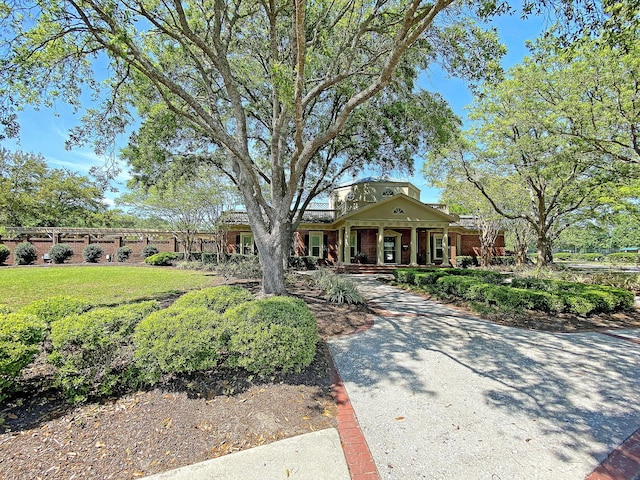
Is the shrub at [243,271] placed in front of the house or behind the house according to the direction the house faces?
in front

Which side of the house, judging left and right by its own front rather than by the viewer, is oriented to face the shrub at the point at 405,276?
front

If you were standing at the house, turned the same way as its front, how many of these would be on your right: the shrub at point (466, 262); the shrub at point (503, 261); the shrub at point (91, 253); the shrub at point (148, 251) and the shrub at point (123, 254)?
3

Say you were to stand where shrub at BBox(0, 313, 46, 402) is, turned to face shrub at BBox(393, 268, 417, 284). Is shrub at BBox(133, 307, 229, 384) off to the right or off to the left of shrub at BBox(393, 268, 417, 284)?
right

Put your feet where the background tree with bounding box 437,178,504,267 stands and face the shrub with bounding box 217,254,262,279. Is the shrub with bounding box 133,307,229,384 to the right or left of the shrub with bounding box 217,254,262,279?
left

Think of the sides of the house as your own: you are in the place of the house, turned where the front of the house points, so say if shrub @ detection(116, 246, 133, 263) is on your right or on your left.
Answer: on your right

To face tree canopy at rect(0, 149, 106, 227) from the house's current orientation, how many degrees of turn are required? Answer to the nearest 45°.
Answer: approximately 90° to its right

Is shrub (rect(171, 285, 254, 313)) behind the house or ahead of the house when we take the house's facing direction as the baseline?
ahead

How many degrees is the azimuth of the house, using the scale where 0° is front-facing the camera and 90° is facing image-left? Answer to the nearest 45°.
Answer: approximately 0°

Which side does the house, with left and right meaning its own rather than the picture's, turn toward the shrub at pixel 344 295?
front

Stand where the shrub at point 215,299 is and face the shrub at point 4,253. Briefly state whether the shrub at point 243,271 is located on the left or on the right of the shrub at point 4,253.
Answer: right

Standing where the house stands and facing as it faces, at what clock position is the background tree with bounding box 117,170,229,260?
The background tree is roughly at 2 o'clock from the house.

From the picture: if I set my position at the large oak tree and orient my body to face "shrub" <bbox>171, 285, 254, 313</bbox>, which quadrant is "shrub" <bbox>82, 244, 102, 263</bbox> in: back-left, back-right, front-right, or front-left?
back-right

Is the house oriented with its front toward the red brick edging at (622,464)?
yes

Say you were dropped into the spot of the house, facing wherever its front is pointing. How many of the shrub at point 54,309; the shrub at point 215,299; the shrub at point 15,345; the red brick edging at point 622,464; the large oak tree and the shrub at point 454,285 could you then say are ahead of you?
6
